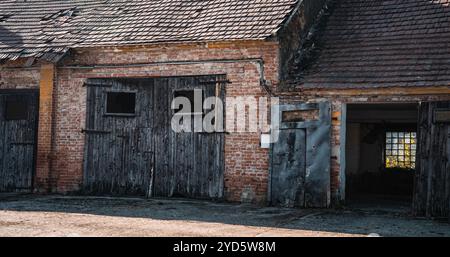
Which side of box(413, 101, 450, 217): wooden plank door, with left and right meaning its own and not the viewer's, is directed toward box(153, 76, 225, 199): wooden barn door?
right

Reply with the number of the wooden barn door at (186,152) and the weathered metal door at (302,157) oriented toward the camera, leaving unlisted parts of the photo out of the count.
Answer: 2

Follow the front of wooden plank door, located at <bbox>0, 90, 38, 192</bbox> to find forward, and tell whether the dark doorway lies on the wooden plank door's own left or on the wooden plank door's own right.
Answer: on the wooden plank door's own left

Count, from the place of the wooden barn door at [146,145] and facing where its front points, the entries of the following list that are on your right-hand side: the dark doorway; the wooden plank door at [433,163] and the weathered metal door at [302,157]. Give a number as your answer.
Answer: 0

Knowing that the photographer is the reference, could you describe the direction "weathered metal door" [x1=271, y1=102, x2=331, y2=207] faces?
facing the viewer

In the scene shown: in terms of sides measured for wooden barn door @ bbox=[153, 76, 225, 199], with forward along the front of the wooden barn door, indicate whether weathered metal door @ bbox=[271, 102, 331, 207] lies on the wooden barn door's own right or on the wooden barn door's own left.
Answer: on the wooden barn door's own left

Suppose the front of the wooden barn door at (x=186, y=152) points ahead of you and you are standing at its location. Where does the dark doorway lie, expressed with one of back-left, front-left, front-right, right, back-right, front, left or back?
back-left

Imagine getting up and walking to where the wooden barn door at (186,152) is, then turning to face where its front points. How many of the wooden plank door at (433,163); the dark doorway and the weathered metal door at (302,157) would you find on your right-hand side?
0

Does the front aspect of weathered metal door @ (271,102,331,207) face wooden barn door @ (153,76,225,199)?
no

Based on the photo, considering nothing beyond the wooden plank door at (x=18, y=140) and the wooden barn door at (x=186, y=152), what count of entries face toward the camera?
2

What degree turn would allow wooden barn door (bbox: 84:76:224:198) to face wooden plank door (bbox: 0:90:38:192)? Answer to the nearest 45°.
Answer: approximately 135° to its right

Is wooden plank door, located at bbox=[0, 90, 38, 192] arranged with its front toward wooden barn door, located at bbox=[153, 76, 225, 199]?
no

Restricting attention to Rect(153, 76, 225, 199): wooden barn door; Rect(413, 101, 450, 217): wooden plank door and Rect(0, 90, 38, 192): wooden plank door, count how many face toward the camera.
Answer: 3

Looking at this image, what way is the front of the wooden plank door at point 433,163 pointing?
toward the camera

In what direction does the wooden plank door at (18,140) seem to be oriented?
toward the camera

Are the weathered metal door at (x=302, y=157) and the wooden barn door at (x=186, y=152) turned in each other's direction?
no

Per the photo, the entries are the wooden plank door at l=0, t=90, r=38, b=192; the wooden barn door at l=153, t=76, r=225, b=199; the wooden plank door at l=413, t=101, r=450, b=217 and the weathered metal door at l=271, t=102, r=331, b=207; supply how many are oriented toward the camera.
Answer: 4

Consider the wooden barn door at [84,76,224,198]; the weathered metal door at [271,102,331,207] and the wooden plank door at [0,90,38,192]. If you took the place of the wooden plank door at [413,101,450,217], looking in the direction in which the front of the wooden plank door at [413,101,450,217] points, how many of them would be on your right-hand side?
3

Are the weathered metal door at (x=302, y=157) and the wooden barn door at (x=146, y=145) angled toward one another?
no

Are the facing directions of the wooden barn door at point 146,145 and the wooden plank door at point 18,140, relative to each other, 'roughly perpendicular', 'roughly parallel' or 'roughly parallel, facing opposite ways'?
roughly parallel

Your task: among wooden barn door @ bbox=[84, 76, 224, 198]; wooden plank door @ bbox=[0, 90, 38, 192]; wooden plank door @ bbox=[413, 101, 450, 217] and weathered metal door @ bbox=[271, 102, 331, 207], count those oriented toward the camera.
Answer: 4

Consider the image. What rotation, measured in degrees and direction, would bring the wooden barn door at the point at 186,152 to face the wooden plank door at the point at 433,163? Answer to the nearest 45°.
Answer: approximately 45° to its left
